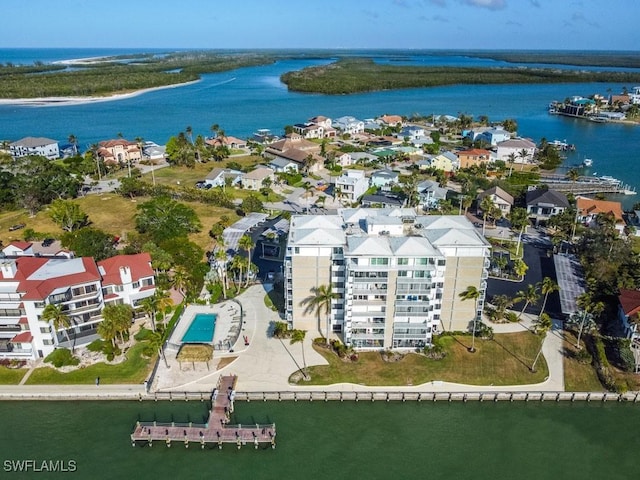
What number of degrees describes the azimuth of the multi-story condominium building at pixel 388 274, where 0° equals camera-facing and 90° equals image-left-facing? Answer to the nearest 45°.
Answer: approximately 0°

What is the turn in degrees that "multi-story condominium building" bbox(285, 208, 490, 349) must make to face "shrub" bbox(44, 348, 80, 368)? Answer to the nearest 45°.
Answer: approximately 90° to its right

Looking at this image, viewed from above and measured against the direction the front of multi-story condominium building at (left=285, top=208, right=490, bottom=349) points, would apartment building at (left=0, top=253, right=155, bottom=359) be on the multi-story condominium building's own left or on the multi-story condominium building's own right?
on the multi-story condominium building's own right

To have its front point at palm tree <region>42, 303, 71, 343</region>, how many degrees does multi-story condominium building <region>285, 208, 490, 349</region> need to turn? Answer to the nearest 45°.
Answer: approximately 90° to its right
